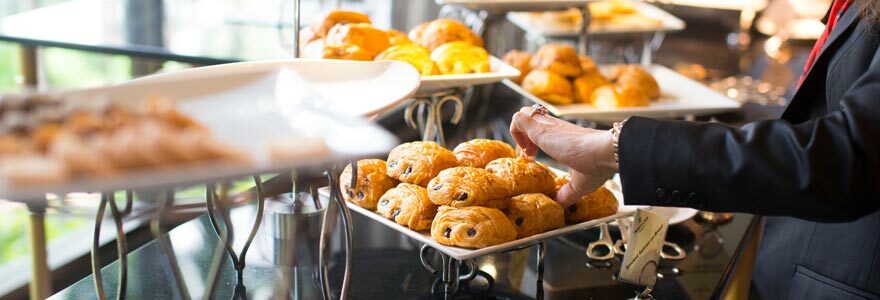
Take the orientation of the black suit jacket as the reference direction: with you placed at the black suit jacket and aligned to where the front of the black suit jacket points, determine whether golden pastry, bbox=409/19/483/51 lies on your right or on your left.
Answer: on your right

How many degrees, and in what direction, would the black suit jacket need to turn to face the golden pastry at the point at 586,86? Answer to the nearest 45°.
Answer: approximately 90° to its right

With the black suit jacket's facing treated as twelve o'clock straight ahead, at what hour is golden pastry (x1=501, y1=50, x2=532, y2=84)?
The golden pastry is roughly at 2 o'clock from the black suit jacket.

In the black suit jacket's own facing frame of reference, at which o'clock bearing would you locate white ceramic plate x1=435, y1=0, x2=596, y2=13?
The white ceramic plate is roughly at 2 o'clock from the black suit jacket.

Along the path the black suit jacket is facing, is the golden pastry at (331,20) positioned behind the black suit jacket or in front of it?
in front

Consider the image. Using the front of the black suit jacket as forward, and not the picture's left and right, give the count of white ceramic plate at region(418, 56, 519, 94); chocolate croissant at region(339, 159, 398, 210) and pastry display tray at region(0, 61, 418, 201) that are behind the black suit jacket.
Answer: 0

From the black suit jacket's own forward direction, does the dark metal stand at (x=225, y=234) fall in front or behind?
in front

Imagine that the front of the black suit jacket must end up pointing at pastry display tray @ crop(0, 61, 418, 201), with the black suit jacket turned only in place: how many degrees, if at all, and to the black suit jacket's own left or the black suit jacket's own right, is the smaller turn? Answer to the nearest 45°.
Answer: approximately 45° to the black suit jacket's own left

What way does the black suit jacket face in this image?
to the viewer's left

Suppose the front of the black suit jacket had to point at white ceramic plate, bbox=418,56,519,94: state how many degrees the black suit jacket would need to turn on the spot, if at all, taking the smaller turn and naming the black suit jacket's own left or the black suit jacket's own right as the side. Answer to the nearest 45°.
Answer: approximately 45° to the black suit jacket's own right

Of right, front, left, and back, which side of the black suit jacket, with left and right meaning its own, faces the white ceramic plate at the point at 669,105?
right

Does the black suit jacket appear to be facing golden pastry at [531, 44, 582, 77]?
no

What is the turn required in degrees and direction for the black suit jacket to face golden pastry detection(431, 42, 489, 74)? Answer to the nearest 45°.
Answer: approximately 45° to its right
